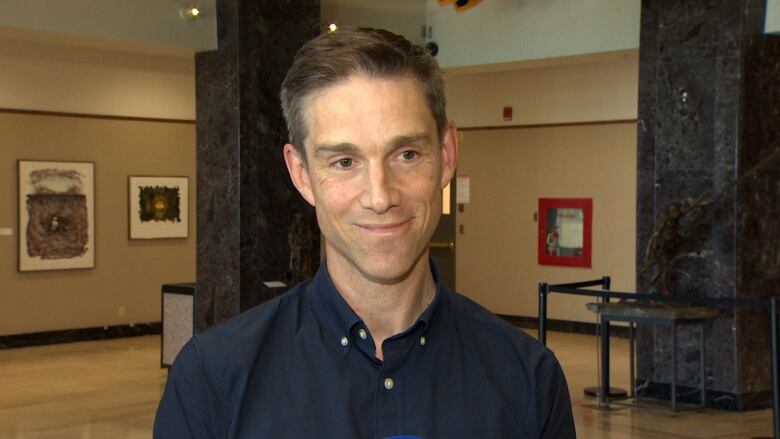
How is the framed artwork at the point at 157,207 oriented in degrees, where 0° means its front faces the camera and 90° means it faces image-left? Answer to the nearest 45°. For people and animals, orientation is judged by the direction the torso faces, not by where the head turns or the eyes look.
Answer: approximately 0°

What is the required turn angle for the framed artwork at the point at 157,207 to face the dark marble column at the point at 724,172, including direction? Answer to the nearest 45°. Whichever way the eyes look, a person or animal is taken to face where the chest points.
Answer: approximately 45° to its left

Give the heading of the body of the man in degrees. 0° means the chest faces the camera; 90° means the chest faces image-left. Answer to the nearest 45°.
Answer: approximately 0°

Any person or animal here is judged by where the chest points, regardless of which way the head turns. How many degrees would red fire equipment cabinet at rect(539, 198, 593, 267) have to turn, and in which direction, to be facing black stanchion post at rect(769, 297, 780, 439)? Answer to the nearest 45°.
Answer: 0° — it already faces it

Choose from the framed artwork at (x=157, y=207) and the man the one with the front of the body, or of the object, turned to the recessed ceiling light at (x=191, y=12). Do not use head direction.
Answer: the framed artwork

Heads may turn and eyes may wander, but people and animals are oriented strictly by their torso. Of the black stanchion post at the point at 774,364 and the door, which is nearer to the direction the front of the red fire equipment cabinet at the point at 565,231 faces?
the black stanchion post

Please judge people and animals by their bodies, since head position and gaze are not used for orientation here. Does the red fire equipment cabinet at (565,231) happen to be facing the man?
yes

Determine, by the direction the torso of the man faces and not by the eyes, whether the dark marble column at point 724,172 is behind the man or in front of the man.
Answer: behind
